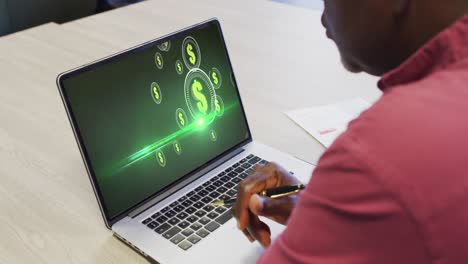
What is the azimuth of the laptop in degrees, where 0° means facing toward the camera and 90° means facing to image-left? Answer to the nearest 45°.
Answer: approximately 315°

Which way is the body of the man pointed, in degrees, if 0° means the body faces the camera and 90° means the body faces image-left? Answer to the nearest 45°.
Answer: approximately 135°

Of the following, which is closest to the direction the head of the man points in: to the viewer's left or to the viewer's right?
to the viewer's left

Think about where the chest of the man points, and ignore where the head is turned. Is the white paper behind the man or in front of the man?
in front

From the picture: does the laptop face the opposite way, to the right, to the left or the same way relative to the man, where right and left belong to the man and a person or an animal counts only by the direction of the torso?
the opposite way
